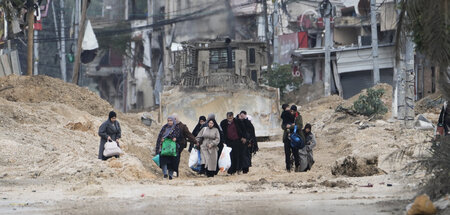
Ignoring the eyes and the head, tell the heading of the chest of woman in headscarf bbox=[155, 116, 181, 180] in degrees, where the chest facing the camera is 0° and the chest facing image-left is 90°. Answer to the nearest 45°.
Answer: approximately 0°

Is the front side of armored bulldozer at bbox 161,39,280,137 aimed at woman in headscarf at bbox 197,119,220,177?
yes

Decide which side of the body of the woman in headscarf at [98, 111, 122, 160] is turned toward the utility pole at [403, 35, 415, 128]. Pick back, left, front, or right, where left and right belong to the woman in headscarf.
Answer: left

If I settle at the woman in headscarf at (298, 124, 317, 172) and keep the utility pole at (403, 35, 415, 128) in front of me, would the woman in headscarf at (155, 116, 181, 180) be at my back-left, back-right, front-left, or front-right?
back-left

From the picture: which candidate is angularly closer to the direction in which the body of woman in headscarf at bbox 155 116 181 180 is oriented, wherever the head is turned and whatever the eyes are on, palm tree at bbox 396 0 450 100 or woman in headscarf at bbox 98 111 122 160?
the palm tree

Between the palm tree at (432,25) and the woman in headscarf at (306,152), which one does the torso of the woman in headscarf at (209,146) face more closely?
the palm tree

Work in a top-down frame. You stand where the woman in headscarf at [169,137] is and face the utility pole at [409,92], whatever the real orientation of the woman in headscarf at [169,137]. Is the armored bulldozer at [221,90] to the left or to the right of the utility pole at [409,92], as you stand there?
left

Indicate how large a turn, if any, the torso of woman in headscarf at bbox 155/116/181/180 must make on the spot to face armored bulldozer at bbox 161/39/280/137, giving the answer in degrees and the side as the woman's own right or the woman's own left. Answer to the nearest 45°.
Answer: approximately 180°

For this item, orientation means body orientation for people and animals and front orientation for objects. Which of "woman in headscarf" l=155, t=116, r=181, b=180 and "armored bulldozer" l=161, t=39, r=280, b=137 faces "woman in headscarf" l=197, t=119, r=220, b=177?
the armored bulldozer

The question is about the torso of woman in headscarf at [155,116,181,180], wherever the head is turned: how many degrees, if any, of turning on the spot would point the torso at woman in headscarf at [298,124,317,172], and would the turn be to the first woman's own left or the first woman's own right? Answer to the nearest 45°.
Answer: approximately 90° to the first woman's own left
